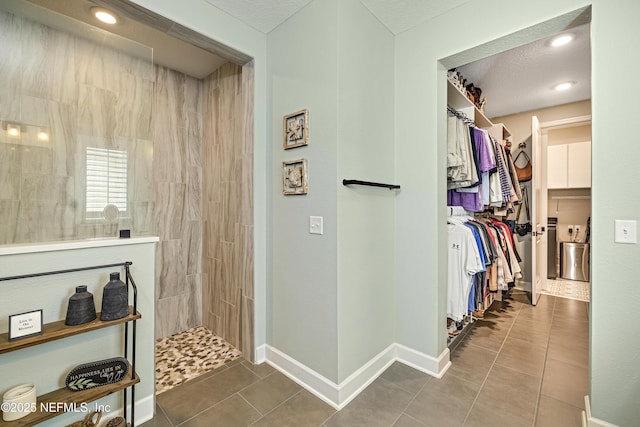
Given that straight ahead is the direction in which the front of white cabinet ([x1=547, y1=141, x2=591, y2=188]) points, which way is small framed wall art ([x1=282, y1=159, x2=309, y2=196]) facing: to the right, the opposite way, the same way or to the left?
the same way

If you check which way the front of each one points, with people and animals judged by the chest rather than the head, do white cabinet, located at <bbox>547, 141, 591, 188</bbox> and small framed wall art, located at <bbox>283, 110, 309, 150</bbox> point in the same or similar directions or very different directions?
same or similar directions

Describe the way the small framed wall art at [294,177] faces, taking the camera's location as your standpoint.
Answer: facing the viewer and to the left of the viewer

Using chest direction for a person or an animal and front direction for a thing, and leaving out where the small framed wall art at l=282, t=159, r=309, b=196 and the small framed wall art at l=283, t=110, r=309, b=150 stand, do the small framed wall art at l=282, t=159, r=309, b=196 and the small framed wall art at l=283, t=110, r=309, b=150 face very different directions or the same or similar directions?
same or similar directions

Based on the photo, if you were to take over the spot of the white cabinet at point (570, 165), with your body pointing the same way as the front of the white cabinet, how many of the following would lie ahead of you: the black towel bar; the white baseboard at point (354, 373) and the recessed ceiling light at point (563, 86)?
3

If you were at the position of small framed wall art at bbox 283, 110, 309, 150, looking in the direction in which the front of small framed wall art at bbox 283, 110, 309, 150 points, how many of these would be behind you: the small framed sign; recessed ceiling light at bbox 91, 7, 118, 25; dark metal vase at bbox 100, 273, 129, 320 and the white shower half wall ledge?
0

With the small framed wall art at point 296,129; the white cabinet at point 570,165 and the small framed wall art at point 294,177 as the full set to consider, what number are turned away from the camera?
0

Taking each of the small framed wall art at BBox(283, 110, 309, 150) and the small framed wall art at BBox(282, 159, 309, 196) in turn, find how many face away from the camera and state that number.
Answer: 0

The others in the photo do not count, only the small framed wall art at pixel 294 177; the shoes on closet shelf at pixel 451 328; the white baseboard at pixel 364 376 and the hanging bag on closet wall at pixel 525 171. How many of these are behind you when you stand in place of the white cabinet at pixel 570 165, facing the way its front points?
0

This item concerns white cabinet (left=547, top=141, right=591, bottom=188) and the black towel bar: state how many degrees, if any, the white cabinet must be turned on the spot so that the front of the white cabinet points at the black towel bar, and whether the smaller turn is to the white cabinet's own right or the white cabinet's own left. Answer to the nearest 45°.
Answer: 0° — it already faces it

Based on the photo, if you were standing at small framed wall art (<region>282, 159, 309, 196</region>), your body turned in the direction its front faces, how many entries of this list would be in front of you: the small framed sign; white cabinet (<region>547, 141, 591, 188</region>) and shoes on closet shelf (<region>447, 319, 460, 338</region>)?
1

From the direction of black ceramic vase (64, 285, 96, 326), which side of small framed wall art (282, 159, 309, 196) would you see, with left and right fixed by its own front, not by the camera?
front

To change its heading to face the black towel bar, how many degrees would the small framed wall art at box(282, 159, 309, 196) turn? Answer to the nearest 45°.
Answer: approximately 135° to its left

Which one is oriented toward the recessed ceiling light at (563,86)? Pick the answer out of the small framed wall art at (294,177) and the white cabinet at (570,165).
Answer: the white cabinet

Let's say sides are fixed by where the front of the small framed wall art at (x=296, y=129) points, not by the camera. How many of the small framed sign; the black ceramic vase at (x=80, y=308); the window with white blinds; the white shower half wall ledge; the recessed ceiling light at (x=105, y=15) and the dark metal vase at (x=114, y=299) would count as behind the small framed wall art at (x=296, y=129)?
0

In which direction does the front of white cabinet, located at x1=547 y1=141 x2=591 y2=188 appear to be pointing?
toward the camera

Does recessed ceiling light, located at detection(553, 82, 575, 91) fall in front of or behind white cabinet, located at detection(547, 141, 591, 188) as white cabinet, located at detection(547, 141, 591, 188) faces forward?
in front
